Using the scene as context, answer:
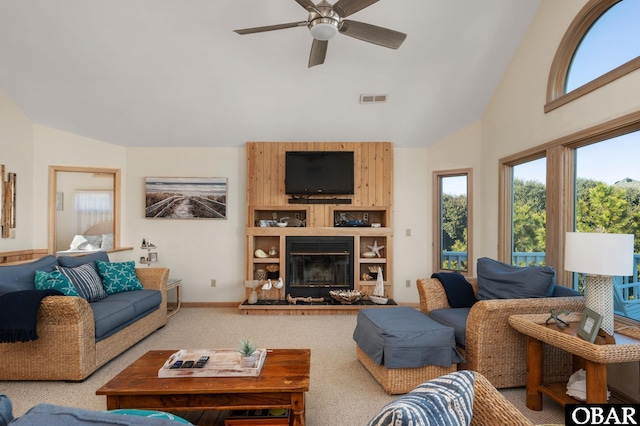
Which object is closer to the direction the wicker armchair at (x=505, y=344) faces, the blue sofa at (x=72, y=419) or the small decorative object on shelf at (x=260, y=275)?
the blue sofa

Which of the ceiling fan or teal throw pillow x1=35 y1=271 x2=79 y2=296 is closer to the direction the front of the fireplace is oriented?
the ceiling fan

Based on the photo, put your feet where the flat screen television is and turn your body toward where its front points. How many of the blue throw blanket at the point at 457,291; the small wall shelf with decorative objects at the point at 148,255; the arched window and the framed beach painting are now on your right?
2

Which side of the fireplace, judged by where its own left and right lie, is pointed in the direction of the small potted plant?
front

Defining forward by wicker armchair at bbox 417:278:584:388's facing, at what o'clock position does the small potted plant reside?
The small potted plant is roughly at 12 o'clock from the wicker armchair.

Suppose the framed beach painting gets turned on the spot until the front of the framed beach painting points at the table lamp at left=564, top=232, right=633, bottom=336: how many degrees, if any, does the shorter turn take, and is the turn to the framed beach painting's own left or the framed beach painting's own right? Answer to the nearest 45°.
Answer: approximately 45° to the framed beach painting's own left

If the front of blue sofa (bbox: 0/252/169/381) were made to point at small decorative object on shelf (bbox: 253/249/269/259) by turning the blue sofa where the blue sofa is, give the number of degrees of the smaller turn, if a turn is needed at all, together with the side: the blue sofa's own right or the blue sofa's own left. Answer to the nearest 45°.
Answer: approximately 90° to the blue sofa's own left

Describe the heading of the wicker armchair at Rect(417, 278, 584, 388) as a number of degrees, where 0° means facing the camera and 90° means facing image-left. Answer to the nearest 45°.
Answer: approximately 45°

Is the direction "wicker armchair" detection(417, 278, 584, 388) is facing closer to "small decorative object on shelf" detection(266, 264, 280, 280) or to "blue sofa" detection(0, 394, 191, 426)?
the blue sofa

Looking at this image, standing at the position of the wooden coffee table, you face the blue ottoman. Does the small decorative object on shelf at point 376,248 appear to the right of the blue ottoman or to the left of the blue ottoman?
left

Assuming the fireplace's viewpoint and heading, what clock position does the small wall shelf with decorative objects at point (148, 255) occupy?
The small wall shelf with decorative objects is roughly at 3 o'clock from the fireplace.

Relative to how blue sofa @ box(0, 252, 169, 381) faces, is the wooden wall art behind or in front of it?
behind

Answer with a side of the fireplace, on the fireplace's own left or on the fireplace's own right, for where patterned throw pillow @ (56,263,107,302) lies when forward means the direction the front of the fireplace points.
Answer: on the fireplace's own right

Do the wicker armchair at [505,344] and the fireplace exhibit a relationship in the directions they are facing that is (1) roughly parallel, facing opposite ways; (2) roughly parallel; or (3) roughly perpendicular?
roughly perpendicular
